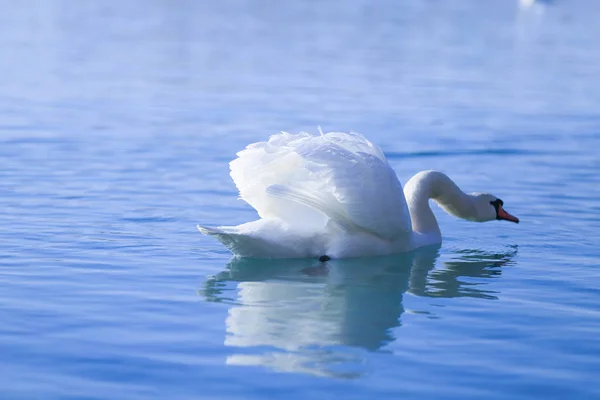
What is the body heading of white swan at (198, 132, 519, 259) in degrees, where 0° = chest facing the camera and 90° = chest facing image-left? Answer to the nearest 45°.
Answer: approximately 270°
